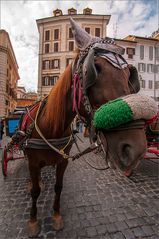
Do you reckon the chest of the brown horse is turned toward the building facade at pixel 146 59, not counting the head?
no

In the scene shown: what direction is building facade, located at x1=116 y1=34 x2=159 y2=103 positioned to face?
toward the camera

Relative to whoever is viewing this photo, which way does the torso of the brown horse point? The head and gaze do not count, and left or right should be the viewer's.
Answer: facing the viewer and to the right of the viewer

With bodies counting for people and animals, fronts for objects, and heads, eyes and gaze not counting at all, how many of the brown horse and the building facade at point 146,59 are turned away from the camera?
0

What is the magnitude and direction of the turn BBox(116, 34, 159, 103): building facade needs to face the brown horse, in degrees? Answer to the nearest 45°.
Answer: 0° — it already faces it
